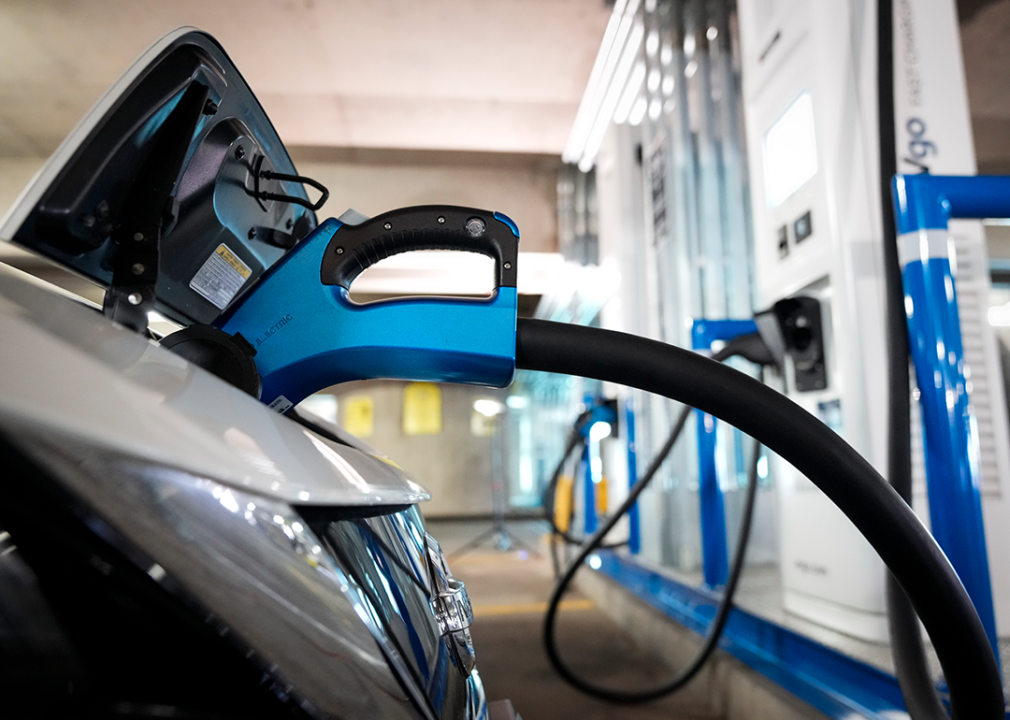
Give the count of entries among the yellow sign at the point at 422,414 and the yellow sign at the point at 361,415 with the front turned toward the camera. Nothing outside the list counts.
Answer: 2

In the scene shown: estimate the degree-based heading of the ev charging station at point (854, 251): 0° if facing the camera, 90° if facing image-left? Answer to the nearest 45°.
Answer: approximately 45°

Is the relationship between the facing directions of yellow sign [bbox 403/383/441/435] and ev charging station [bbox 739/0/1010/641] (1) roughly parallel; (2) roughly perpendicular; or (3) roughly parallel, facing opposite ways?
roughly perpendicular

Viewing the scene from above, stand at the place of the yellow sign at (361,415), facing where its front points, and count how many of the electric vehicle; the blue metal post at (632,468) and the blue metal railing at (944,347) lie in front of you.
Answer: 3

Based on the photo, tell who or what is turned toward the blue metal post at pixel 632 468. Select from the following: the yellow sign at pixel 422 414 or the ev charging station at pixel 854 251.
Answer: the yellow sign

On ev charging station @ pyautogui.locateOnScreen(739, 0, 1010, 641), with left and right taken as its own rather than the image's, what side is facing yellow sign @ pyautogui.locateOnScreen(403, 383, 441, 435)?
right

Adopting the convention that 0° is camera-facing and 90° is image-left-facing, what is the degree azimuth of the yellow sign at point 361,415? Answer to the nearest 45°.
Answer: approximately 0°

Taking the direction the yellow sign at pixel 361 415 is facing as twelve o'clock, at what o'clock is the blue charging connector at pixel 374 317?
The blue charging connector is roughly at 12 o'clock from the yellow sign.

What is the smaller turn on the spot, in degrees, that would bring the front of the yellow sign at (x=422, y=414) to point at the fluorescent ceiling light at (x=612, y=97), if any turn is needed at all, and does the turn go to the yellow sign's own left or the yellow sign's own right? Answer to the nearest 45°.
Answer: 0° — it already faces it

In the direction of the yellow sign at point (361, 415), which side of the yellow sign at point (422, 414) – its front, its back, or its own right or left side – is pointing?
right

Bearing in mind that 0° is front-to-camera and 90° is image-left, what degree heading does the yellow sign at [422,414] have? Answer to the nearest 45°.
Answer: approximately 0°
